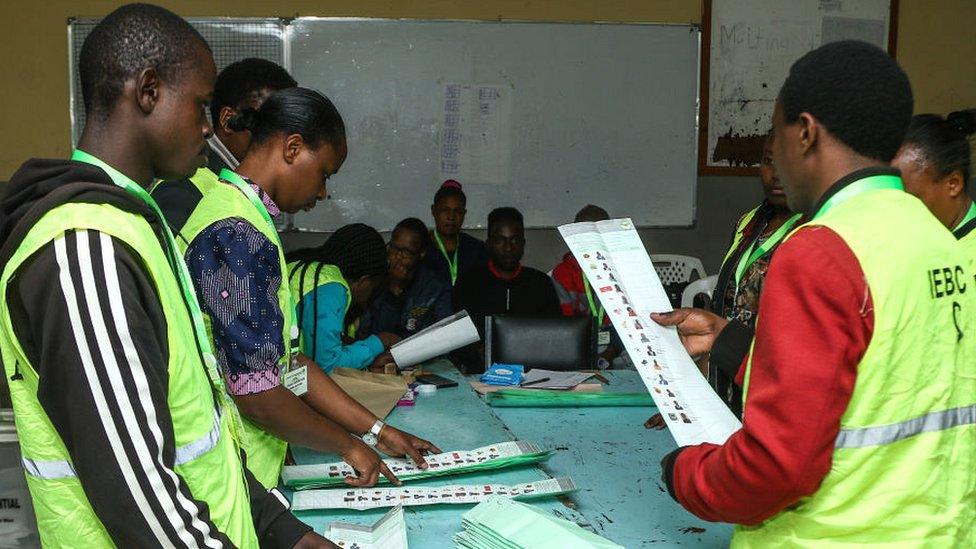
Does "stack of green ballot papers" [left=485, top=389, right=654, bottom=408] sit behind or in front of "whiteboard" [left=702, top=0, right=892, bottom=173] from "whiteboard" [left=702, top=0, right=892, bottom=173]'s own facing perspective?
in front

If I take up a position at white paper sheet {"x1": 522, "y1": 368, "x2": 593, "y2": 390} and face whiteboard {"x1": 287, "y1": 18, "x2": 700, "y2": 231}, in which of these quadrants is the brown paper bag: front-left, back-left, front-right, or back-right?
back-left

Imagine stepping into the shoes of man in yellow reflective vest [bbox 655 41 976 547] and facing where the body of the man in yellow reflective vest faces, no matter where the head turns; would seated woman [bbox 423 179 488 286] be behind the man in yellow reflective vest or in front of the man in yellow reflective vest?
in front

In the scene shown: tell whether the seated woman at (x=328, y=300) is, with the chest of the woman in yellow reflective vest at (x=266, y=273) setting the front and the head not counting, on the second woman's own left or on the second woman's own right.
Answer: on the second woman's own left

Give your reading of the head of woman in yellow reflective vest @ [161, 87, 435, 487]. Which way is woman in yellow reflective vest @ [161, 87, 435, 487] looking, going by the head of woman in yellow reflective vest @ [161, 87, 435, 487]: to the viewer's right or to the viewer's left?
to the viewer's right

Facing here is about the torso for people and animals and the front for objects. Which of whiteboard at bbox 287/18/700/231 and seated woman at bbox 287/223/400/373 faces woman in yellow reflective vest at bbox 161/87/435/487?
the whiteboard

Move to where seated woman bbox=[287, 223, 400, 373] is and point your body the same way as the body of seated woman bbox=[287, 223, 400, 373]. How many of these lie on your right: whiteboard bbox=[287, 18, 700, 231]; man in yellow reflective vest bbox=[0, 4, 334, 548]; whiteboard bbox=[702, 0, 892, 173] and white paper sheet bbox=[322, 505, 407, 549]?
2

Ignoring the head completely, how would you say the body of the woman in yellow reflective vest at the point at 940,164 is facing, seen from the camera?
to the viewer's left

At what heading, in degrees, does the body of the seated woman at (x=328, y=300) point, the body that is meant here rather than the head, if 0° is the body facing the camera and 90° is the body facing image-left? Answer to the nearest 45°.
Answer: approximately 270°

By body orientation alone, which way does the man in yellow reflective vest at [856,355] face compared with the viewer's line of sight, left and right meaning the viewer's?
facing away from the viewer and to the left of the viewer

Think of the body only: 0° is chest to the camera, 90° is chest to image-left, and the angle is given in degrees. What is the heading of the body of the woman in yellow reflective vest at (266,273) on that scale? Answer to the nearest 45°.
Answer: approximately 270°

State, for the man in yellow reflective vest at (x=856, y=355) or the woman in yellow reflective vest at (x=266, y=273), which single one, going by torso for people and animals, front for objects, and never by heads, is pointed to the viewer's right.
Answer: the woman in yellow reflective vest

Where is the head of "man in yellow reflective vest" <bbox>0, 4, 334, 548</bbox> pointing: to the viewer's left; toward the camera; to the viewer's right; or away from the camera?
to the viewer's right

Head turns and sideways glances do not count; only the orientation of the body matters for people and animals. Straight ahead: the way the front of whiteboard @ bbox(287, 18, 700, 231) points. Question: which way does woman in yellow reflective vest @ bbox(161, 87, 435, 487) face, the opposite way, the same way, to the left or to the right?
to the left
